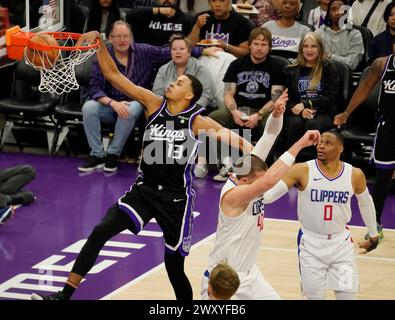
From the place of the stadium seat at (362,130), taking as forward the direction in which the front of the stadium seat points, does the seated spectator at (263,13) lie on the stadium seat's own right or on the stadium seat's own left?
on the stadium seat's own right

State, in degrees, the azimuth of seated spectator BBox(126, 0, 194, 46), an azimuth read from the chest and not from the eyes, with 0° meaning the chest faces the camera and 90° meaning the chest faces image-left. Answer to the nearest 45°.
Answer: approximately 0°

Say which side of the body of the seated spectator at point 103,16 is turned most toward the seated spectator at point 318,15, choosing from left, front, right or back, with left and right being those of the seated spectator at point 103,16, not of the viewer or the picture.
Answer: left

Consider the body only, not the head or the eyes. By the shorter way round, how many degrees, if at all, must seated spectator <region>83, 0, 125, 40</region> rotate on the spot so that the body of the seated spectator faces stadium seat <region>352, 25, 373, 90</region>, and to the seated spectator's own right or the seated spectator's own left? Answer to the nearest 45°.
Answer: approximately 90° to the seated spectator's own left
